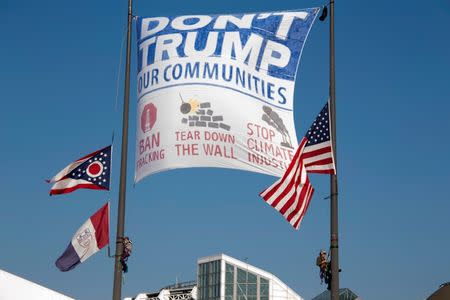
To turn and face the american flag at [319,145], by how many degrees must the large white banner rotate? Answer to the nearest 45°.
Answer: approximately 45° to its left

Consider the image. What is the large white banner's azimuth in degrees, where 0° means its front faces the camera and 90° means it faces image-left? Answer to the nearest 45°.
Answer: approximately 0°

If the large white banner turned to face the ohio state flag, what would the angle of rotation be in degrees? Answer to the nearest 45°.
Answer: approximately 90° to its right
